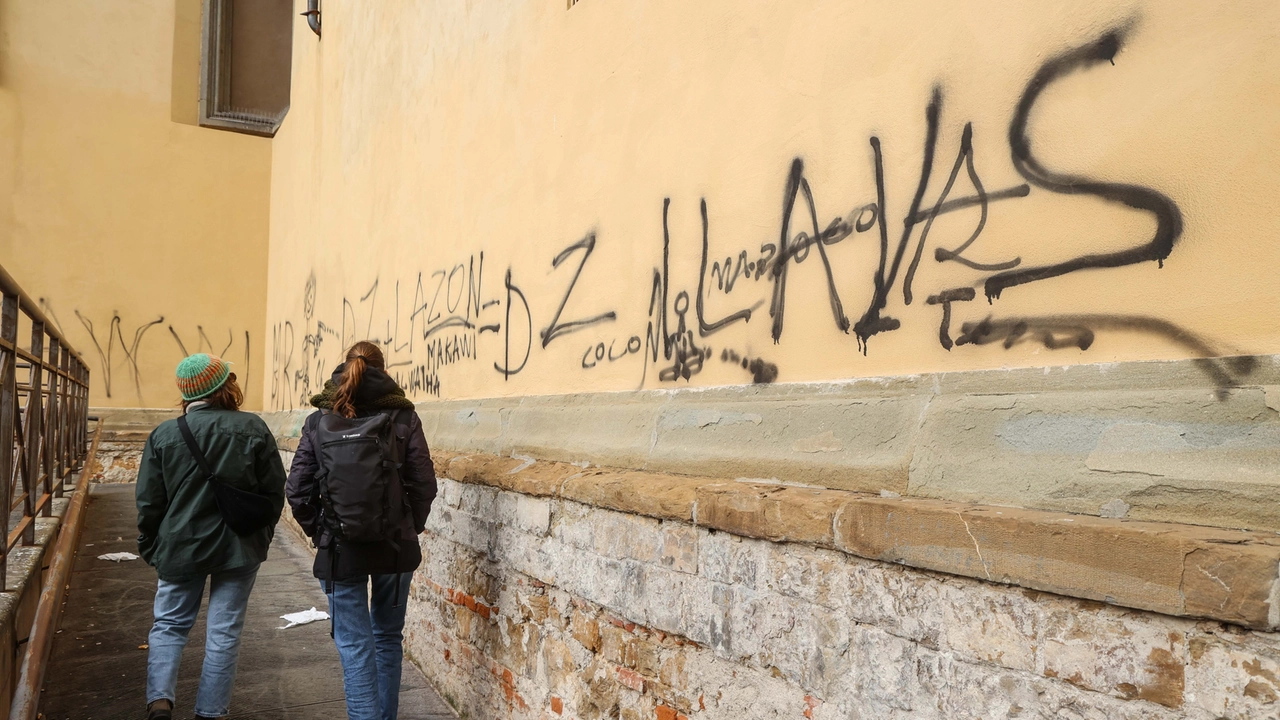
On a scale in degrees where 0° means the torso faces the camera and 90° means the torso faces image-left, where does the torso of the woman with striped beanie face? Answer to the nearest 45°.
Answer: approximately 180°

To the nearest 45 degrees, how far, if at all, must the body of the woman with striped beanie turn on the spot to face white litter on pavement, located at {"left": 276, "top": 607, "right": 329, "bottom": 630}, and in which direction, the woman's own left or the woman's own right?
0° — they already face it
